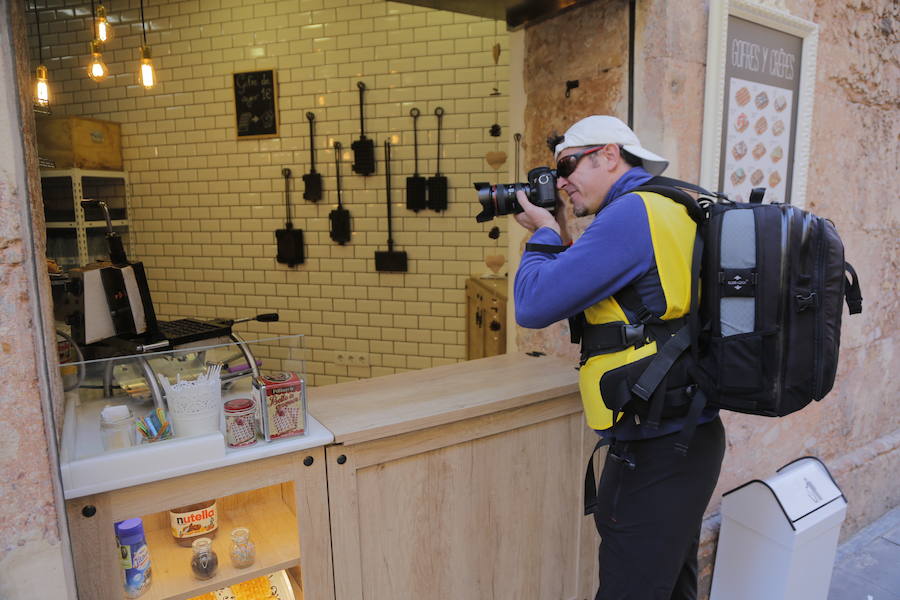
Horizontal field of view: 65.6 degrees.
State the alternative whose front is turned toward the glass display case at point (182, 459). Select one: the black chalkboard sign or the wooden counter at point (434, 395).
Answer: the black chalkboard sign

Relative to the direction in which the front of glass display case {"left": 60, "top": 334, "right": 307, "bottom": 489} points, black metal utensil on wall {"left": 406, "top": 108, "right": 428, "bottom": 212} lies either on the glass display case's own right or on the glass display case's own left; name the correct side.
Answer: on the glass display case's own left

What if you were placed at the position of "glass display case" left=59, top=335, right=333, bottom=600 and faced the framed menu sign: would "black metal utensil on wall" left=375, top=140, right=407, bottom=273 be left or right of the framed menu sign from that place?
left

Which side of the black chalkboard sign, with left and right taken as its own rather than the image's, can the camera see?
front

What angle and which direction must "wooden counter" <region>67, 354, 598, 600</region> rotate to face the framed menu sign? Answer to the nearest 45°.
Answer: approximately 45° to its left

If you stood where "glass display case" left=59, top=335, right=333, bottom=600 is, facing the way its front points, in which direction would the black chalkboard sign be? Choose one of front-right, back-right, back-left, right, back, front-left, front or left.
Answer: back-left

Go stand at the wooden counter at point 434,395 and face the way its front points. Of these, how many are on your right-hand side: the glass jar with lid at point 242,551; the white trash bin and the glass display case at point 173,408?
2

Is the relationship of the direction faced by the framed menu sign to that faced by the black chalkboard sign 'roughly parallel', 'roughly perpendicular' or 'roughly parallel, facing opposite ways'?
roughly parallel

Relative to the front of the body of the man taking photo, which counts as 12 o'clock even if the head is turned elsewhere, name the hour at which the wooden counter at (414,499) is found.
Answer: The wooden counter is roughly at 12 o'clock from the man taking photo.

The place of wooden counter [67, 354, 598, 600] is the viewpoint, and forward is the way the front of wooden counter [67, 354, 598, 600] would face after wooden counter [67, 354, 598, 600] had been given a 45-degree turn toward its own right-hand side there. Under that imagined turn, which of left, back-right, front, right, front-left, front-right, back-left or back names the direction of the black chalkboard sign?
back

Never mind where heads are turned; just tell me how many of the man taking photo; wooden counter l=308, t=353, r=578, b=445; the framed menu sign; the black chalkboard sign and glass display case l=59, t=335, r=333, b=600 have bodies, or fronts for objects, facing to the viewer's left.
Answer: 1

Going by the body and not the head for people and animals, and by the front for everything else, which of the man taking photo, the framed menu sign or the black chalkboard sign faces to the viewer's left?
the man taking photo

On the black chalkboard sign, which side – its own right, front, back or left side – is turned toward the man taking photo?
front

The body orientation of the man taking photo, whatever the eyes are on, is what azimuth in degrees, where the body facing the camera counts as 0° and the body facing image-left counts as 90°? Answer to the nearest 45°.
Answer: approximately 90°
